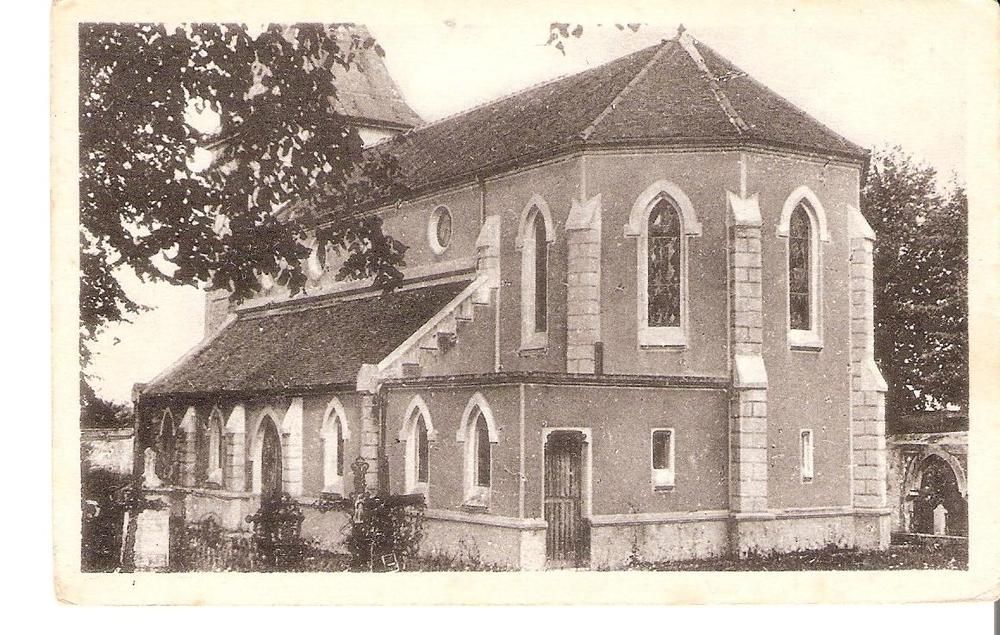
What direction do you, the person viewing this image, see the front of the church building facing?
facing away from the viewer and to the left of the viewer

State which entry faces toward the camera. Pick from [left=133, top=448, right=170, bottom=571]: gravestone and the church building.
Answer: the gravestone

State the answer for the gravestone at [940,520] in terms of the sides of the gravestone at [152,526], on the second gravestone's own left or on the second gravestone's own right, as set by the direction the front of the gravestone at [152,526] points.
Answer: on the second gravestone's own left

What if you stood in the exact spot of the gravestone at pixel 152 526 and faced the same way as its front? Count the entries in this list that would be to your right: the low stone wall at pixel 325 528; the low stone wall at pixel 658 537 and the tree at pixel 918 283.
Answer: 0

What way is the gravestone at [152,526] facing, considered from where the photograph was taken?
facing the viewer

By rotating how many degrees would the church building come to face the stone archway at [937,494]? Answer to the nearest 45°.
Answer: approximately 180°

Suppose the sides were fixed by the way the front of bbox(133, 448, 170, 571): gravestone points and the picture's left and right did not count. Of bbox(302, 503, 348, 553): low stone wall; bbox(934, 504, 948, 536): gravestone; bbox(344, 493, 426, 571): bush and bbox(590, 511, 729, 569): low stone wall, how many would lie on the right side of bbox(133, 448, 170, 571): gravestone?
0

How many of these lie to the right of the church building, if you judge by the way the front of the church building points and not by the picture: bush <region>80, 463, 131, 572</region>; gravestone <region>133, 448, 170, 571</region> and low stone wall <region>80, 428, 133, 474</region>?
0

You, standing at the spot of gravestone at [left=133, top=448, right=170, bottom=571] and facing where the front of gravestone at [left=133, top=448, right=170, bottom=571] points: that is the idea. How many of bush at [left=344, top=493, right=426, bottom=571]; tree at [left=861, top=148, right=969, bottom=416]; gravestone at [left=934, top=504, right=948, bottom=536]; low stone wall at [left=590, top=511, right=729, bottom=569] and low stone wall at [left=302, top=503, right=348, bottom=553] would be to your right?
0

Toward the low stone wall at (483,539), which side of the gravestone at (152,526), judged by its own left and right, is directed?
left

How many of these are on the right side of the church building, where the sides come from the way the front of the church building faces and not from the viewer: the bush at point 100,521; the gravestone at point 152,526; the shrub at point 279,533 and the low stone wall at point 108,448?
0

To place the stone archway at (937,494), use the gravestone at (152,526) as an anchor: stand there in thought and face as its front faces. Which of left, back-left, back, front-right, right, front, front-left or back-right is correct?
left

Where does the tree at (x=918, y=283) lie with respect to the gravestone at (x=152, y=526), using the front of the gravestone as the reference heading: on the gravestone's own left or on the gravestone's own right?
on the gravestone's own left

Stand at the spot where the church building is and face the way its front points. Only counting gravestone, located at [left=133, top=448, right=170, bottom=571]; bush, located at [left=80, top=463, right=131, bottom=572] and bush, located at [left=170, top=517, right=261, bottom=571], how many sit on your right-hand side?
0

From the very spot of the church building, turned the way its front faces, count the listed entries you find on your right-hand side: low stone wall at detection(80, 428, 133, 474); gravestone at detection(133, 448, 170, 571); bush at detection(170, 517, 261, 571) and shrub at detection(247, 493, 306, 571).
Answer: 0

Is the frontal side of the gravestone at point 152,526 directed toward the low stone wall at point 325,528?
no

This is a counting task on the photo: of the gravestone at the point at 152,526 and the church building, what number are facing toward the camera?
1
